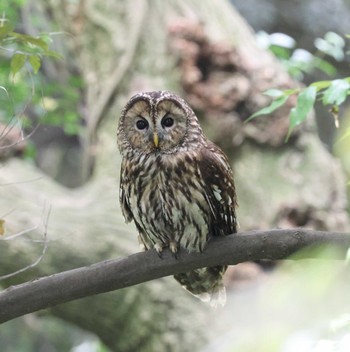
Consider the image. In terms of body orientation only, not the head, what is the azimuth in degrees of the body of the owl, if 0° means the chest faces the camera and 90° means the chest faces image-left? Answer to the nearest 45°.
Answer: approximately 45°

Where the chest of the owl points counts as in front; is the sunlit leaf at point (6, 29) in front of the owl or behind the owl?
in front

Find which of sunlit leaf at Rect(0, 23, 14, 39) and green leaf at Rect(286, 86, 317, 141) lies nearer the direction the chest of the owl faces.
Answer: the sunlit leaf

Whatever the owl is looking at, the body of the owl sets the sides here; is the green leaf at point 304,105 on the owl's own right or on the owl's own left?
on the owl's own left

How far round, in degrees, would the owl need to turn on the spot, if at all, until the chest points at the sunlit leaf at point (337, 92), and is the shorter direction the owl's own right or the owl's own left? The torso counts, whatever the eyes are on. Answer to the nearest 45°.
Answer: approximately 90° to the owl's own left
